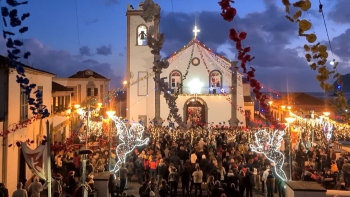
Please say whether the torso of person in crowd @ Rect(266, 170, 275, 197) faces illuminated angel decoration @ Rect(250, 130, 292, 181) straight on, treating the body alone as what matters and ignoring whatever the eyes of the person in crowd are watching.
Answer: yes

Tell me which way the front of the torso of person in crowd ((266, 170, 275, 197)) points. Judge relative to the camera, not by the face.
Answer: away from the camera

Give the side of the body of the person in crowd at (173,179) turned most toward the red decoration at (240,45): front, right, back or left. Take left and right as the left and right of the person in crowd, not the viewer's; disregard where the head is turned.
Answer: back

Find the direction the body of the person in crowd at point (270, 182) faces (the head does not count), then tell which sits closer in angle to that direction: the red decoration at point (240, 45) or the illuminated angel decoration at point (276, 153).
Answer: the illuminated angel decoration

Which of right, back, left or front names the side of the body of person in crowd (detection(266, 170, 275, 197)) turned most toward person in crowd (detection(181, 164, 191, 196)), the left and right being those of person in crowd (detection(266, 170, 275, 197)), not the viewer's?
left

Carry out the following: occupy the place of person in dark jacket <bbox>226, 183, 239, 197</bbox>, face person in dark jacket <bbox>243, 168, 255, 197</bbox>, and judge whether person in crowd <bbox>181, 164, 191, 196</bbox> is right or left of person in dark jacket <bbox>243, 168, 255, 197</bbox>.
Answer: left

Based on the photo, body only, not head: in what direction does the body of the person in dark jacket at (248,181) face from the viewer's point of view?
away from the camera

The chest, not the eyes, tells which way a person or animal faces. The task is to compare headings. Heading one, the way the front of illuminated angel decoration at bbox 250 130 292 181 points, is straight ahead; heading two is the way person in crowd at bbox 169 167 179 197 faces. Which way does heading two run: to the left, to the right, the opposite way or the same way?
to the right
